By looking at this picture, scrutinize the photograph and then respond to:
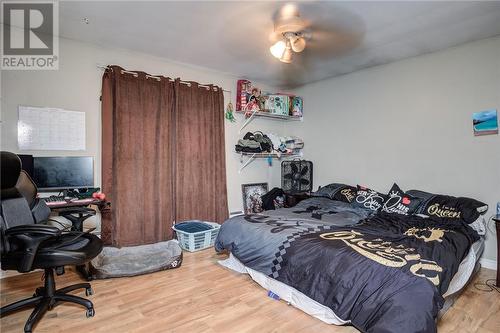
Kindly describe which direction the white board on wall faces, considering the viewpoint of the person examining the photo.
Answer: facing the viewer and to the right of the viewer

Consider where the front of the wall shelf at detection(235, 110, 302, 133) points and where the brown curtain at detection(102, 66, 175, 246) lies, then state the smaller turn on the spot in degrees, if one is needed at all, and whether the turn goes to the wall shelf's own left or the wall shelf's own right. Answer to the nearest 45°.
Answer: approximately 90° to the wall shelf's own right

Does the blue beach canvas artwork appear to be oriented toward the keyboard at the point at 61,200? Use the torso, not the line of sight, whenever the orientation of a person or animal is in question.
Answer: yes

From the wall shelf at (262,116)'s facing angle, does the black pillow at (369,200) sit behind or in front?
in front

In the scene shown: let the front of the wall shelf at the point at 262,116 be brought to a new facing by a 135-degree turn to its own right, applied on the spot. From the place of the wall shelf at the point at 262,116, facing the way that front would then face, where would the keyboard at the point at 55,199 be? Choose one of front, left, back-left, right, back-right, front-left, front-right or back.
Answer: front-left

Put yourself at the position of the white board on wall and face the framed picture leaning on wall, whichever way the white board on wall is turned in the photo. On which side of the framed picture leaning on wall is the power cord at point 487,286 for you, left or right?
right

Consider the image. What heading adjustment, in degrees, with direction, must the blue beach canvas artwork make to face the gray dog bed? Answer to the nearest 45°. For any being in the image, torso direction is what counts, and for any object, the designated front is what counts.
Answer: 0° — it already faces it

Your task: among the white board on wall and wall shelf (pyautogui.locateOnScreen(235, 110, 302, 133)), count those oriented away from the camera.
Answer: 0

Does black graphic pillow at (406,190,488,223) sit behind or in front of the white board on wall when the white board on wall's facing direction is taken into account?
in front

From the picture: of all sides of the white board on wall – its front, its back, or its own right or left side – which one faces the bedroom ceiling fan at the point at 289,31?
front

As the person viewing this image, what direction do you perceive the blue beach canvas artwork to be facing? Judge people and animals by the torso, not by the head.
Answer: facing the viewer and to the left of the viewer

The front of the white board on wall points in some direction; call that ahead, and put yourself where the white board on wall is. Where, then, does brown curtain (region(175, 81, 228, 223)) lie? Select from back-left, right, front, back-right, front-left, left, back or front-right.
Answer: front-left
